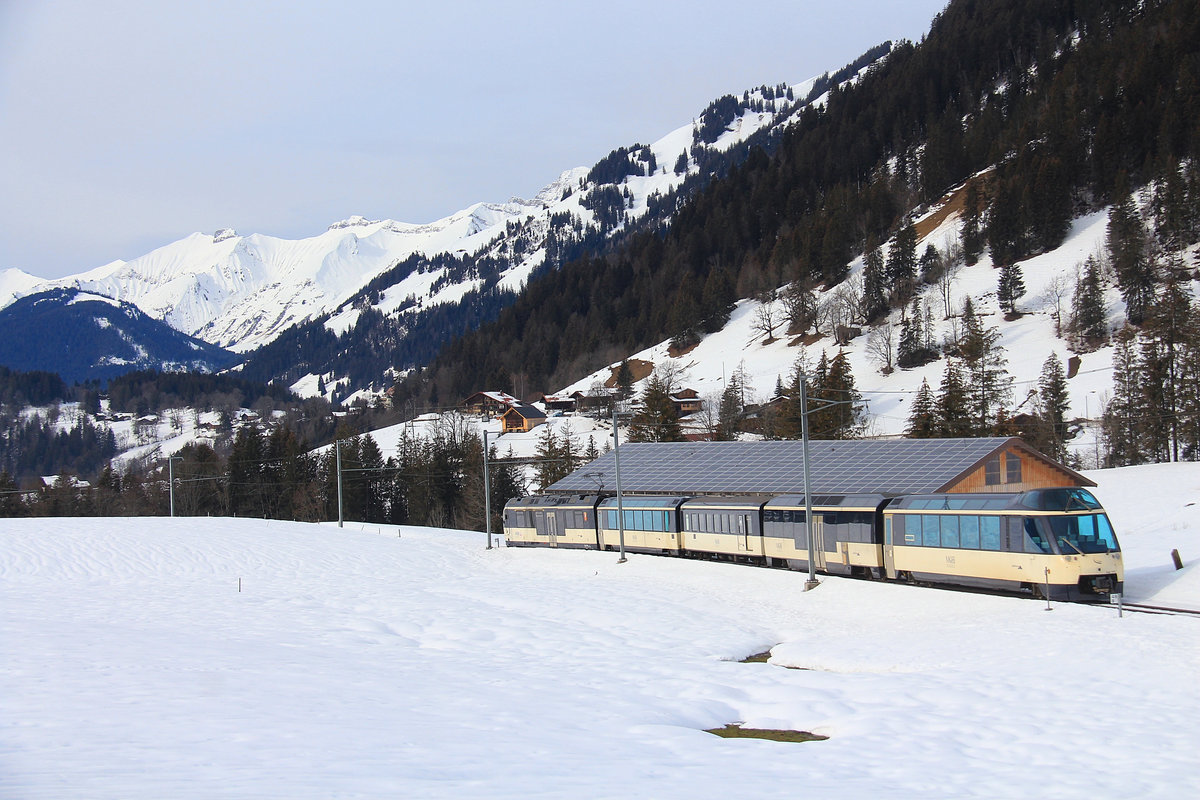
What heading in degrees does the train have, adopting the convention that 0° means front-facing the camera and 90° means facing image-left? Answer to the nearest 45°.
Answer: approximately 315°
